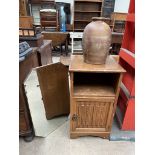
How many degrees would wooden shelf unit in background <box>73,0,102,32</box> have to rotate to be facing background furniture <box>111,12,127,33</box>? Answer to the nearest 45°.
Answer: approximately 45° to its left

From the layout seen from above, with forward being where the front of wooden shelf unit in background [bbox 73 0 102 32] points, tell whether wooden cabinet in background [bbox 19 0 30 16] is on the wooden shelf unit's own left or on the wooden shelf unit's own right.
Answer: on the wooden shelf unit's own right

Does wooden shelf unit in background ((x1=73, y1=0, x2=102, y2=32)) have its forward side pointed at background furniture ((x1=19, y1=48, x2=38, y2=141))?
yes

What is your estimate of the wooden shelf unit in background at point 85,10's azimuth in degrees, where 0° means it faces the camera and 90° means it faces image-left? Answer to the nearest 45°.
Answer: approximately 0°

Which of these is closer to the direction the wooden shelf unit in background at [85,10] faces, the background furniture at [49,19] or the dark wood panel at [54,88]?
the dark wood panel

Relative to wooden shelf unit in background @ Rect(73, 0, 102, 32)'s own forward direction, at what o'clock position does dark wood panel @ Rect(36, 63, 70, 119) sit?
The dark wood panel is roughly at 12 o'clock from the wooden shelf unit in background.
